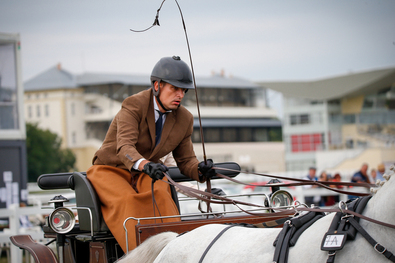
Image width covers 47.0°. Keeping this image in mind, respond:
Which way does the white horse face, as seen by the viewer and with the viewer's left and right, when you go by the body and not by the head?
facing to the right of the viewer

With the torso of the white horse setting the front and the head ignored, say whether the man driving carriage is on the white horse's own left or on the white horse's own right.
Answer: on the white horse's own left

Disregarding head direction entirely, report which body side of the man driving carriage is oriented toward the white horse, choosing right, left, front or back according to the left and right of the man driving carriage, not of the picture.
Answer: front

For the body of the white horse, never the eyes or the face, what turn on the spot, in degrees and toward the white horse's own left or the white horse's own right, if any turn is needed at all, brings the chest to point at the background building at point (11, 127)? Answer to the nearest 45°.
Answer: approximately 135° to the white horse's own left

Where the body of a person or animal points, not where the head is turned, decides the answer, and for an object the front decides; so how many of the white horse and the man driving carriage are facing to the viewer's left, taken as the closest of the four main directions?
0

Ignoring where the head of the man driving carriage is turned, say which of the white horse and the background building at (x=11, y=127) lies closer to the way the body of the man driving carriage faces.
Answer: the white horse

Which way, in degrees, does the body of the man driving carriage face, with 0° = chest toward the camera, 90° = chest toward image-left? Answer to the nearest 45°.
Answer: approximately 315°
